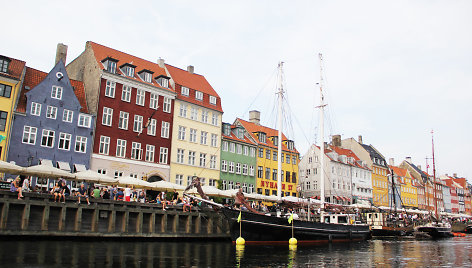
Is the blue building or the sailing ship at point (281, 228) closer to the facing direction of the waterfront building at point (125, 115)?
the sailing ship

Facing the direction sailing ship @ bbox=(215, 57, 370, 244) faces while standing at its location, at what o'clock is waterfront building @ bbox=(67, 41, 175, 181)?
The waterfront building is roughly at 1 o'clock from the sailing ship.

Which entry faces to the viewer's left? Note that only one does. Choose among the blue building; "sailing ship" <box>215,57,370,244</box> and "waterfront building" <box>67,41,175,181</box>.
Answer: the sailing ship

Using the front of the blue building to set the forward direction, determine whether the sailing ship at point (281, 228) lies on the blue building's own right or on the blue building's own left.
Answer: on the blue building's own left

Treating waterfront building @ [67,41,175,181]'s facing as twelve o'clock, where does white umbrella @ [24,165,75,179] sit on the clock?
The white umbrella is roughly at 2 o'clock from the waterfront building.

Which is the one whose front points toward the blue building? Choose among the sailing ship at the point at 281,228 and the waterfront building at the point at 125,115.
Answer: the sailing ship

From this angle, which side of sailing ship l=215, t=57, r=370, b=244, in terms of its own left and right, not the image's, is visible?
left

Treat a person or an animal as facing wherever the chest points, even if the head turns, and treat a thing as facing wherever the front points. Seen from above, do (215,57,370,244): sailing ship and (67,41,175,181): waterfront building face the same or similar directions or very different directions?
very different directions

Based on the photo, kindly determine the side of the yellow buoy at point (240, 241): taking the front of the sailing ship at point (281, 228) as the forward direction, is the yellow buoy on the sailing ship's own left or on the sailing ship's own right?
on the sailing ship's own left

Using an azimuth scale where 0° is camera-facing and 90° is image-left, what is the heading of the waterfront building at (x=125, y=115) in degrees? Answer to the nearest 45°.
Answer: approximately 315°

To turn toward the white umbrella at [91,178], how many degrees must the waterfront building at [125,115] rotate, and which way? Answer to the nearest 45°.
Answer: approximately 45° to its right

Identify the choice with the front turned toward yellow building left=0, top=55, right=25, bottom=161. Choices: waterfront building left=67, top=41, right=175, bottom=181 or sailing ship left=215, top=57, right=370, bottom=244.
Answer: the sailing ship

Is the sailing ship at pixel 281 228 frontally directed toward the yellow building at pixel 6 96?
yes

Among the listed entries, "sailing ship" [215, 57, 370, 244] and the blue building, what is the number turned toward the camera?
1
